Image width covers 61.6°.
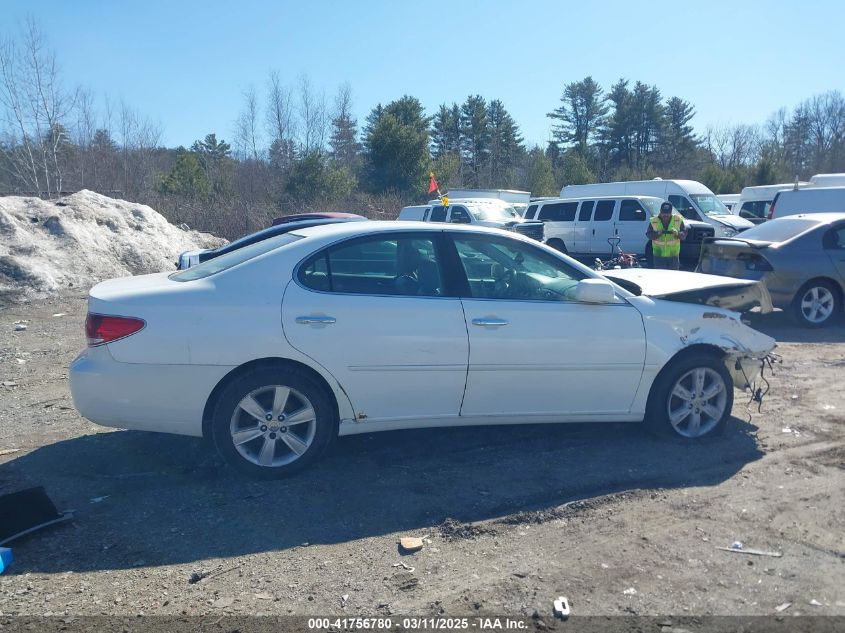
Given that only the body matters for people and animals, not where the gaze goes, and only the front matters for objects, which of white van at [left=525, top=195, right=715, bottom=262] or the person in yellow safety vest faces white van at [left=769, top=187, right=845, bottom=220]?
white van at [left=525, top=195, right=715, bottom=262]

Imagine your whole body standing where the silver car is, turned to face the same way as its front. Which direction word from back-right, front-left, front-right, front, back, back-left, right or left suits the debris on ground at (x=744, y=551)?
back-right

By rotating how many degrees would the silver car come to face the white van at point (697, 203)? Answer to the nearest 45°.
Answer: approximately 45° to its left

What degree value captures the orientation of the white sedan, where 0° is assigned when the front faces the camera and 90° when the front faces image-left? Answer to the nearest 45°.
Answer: approximately 270°

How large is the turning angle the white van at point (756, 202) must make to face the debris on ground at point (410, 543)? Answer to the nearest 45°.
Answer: approximately 45° to its left

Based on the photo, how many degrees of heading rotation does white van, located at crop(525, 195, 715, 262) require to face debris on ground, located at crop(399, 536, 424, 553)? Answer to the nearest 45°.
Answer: approximately 45° to its right

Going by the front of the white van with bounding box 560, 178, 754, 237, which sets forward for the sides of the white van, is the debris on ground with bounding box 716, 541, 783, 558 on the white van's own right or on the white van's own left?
on the white van's own right

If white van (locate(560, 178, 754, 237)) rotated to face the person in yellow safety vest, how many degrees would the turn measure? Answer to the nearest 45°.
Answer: approximately 45° to its right

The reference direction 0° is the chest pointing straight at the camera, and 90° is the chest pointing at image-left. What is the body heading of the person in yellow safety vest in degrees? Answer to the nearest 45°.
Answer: approximately 0°

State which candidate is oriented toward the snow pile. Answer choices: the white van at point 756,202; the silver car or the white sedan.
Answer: the white van
